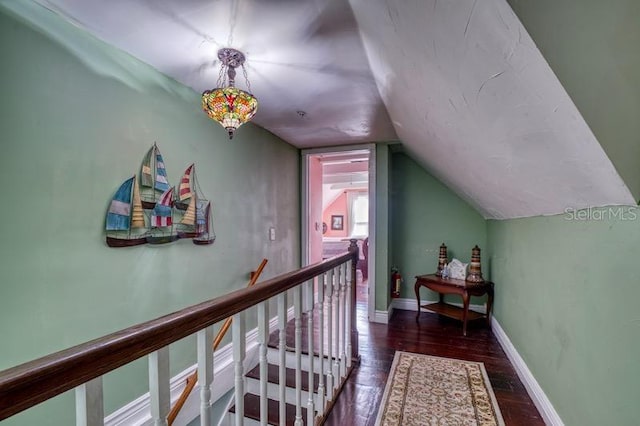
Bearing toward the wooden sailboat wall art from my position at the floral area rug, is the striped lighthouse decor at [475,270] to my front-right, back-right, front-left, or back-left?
back-right

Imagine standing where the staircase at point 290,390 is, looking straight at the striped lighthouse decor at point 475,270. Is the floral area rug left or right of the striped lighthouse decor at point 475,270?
right

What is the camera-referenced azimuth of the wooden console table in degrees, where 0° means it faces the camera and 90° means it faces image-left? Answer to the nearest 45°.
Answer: approximately 45°

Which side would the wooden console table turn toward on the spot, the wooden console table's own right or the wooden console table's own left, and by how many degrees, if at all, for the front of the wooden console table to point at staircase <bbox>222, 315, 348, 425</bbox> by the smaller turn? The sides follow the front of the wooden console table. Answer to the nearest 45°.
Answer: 0° — it already faces it
